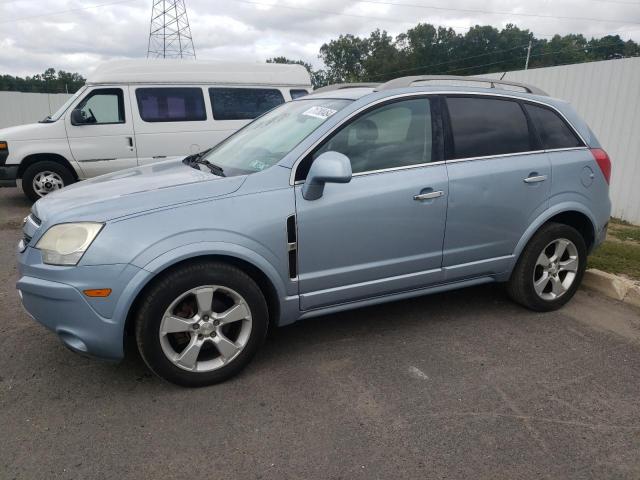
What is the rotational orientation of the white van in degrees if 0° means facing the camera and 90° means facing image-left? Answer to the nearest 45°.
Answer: approximately 90°

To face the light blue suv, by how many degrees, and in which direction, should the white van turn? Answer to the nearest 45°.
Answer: approximately 90° to its left
